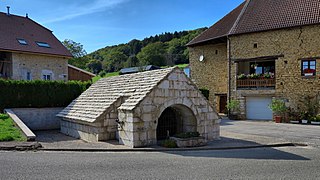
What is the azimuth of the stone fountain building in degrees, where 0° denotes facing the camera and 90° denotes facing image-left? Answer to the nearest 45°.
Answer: approximately 315°

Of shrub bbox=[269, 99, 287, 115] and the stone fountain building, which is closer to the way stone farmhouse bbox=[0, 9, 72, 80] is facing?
the stone fountain building

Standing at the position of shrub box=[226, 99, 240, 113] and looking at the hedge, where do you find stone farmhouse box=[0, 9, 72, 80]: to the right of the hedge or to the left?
right

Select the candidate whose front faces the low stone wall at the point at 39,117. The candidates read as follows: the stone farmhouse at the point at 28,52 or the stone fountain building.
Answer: the stone farmhouse

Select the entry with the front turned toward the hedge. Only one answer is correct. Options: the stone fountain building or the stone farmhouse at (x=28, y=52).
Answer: the stone farmhouse

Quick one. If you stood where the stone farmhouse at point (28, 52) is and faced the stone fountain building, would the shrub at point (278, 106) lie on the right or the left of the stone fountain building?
left

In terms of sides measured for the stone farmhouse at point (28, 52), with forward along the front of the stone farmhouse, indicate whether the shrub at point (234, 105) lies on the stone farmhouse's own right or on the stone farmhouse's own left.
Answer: on the stone farmhouse's own left

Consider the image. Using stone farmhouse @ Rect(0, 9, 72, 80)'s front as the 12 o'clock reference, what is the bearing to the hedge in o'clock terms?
The hedge is roughly at 12 o'clock from the stone farmhouse.

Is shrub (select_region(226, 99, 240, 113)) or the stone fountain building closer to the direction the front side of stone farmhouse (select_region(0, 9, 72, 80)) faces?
the stone fountain building

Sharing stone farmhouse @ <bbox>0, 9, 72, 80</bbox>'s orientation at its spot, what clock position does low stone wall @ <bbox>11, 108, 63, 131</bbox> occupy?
The low stone wall is roughly at 12 o'clock from the stone farmhouse.

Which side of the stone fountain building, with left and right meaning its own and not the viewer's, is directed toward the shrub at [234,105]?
left

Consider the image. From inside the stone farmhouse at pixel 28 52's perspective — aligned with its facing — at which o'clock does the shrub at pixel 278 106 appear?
The shrub is roughly at 10 o'clock from the stone farmhouse.

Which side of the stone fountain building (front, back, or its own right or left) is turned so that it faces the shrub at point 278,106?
left

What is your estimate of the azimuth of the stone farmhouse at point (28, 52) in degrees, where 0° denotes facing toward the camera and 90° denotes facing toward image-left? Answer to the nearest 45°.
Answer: approximately 0°

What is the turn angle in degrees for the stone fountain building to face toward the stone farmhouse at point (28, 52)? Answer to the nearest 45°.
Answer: approximately 180°
